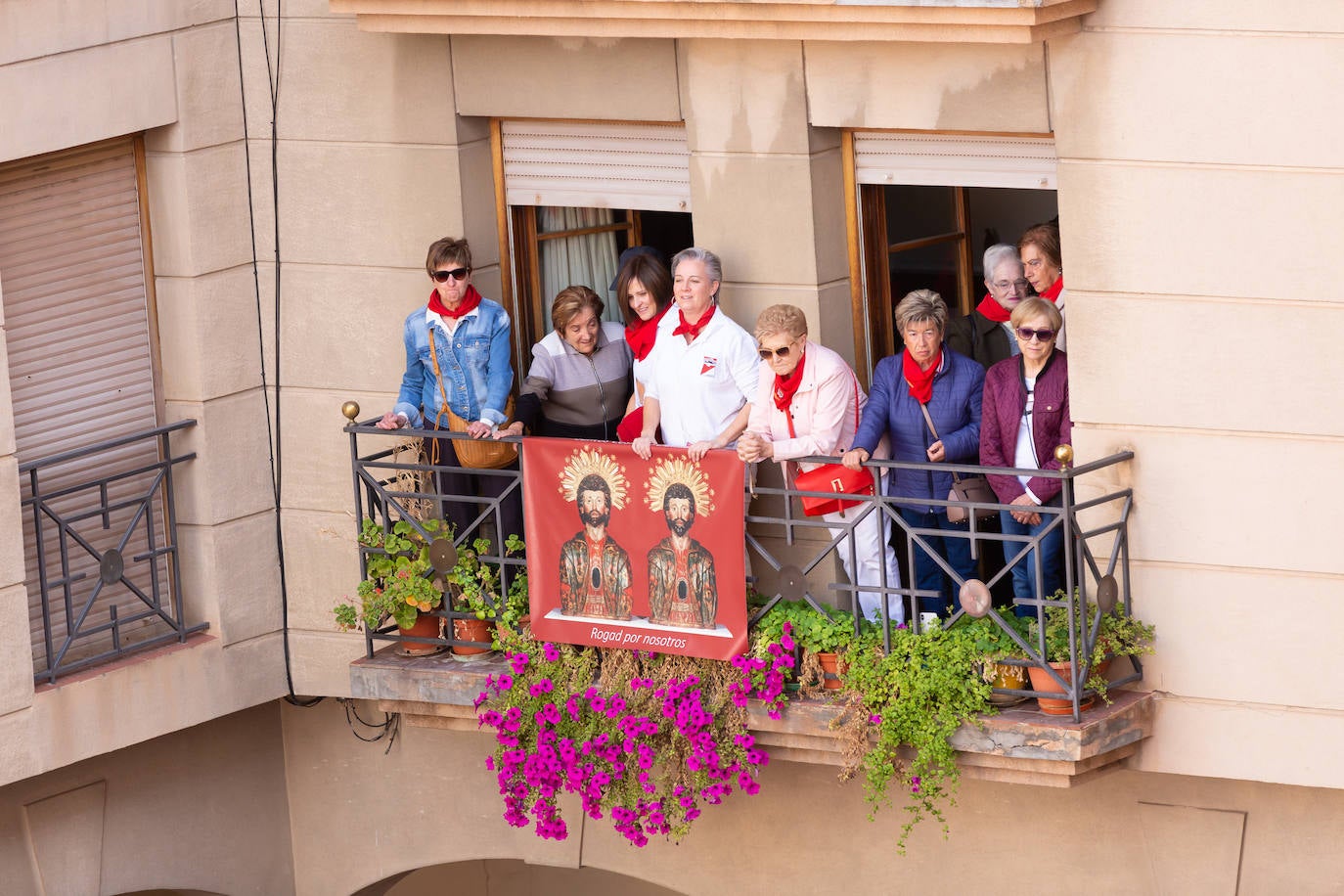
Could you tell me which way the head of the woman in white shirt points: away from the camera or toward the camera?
toward the camera

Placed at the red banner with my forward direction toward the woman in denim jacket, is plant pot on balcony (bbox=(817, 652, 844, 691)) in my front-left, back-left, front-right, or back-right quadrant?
back-right

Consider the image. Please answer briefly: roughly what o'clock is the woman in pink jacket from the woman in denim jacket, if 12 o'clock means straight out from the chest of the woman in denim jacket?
The woman in pink jacket is roughly at 10 o'clock from the woman in denim jacket.

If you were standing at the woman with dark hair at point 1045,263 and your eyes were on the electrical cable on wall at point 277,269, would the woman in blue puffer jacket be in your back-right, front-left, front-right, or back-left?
front-left

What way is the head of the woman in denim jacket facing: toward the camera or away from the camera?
toward the camera

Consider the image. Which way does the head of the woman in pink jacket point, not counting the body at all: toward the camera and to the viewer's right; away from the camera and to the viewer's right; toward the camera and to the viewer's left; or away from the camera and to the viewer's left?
toward the camera and to the viewer's left

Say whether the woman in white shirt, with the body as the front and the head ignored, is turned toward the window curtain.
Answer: no

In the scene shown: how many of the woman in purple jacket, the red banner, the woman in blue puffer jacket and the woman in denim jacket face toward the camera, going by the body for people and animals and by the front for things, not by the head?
4

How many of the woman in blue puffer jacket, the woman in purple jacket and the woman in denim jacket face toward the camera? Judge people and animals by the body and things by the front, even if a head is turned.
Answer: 3

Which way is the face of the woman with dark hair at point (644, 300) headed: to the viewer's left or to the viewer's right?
to the viewer's right

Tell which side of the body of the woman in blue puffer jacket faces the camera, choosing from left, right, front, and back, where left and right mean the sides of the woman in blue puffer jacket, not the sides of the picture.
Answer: front

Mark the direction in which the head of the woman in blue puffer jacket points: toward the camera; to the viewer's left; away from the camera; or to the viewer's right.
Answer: toward the camera

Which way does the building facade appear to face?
toward the camera

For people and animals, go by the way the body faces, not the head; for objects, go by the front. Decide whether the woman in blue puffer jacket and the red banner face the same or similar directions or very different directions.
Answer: same or similar directions

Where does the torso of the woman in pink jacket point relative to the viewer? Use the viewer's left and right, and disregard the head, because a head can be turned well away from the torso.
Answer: facing the viewer and to the left of the viewer

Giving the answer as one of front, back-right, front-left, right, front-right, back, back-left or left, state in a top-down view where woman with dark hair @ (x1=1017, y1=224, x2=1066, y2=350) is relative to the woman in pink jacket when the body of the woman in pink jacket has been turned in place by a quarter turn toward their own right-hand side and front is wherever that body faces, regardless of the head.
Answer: back-right

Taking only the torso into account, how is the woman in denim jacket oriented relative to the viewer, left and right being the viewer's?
facing the viewer

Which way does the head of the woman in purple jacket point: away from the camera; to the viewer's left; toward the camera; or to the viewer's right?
toward the camera

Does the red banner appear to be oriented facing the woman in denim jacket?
no

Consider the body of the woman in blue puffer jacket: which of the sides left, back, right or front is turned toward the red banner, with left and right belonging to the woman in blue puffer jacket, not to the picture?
right
